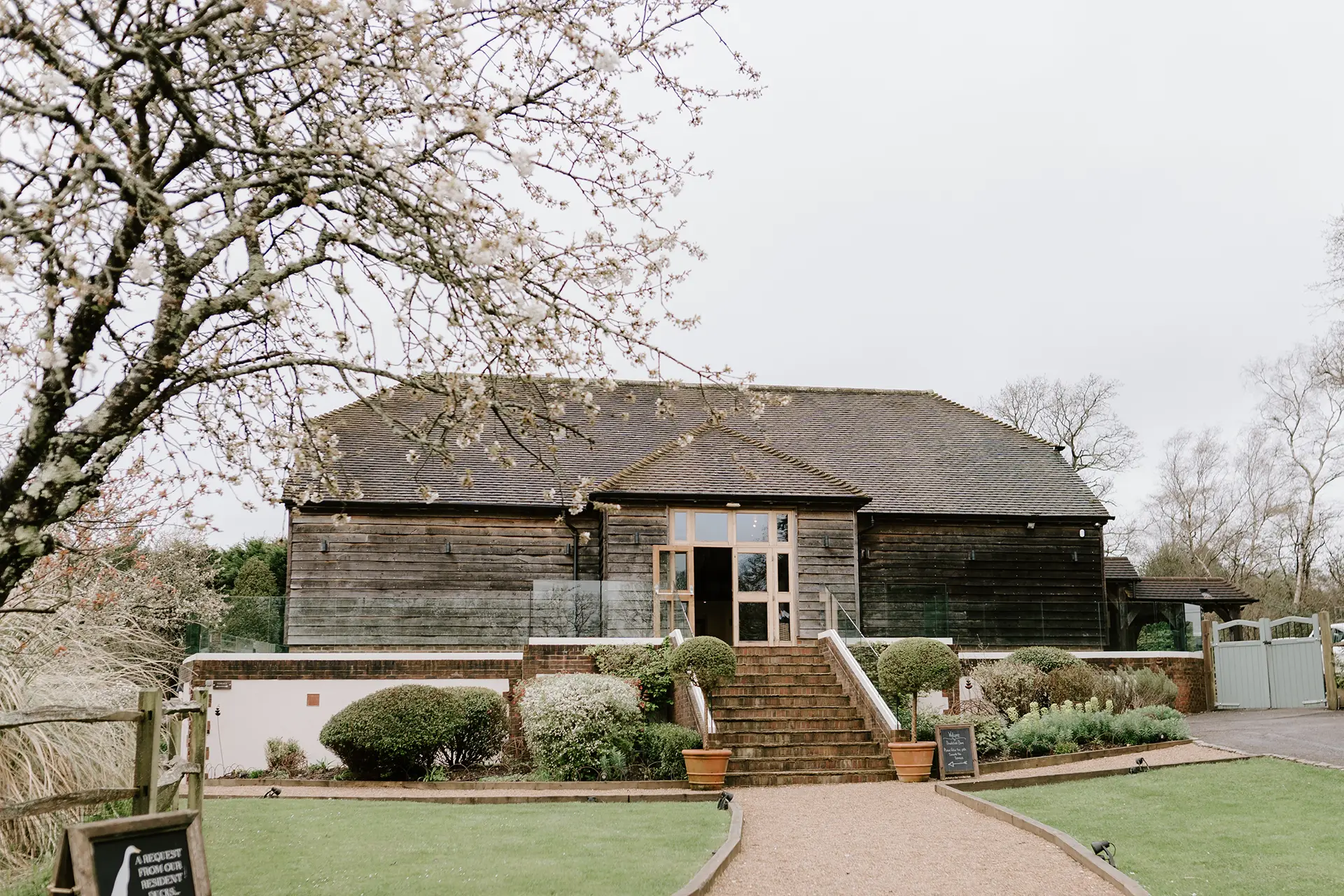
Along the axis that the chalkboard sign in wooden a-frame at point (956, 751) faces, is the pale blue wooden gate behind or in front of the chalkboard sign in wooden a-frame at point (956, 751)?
behind

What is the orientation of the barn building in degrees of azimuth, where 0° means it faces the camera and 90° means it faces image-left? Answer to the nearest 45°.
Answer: approximately 0°

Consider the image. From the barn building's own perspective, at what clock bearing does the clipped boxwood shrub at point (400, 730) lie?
The clipped boxwood shrub is roughly at 1 o'clock from the barn building.

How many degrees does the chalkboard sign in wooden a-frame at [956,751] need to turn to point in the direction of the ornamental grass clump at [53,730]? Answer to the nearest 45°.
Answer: approximately 45° to its right

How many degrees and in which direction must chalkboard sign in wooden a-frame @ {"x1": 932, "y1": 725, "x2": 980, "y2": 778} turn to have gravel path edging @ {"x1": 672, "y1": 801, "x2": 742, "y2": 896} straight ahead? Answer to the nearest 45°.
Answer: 0° — it already faces it

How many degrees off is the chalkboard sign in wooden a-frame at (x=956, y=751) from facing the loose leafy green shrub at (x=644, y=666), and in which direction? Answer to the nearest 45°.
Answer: approximately 135° to its right

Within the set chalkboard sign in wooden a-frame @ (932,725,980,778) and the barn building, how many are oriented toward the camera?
2

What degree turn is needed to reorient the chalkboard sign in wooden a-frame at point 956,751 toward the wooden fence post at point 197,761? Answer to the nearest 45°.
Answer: approximately 45° to its right

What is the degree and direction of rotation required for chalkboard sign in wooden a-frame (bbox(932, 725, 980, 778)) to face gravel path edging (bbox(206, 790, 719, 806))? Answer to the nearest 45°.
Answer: approximately 45° to its right
